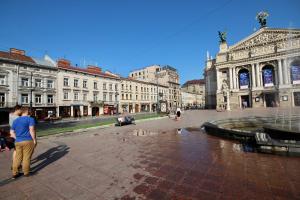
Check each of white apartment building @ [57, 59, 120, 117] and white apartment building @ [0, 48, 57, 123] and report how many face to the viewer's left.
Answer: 0

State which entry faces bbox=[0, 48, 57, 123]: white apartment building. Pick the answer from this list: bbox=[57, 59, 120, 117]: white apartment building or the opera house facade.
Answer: the opera house facade

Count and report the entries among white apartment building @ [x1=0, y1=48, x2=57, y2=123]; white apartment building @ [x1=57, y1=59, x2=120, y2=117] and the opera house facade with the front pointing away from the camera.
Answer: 0

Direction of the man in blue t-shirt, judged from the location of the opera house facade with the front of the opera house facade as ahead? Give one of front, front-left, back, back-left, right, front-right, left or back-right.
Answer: front-left

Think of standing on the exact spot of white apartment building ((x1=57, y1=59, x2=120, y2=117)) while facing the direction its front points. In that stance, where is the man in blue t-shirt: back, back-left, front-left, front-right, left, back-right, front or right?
front-right

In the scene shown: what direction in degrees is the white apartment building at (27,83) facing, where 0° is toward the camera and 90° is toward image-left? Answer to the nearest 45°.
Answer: approximately 315°

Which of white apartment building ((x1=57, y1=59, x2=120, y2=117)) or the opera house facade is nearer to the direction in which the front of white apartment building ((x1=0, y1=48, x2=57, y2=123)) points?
the opera house facade

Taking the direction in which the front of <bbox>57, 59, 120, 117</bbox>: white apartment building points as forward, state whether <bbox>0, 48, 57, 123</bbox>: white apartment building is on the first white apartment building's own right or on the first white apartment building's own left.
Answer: on the first white apartment building's own right

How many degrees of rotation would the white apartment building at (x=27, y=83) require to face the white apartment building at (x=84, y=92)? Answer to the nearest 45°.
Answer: approximately 45° to its left

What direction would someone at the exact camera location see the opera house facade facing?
facing the viewer and to the left of the viewer

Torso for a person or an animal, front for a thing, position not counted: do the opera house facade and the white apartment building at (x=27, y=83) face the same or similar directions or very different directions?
very different directions

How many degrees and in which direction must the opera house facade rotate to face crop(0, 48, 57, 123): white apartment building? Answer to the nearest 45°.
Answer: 0° — it already faces it

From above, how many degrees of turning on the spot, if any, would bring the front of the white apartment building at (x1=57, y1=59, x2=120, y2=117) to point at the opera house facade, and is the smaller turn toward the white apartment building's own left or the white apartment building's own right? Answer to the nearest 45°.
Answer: approximately 45° to the white apartment building's own left

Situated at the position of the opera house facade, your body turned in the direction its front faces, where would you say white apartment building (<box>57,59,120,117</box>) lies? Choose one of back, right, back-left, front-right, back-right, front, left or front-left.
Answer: front

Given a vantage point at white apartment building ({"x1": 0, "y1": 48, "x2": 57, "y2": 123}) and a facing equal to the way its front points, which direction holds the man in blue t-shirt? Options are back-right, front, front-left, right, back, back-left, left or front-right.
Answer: front-right
